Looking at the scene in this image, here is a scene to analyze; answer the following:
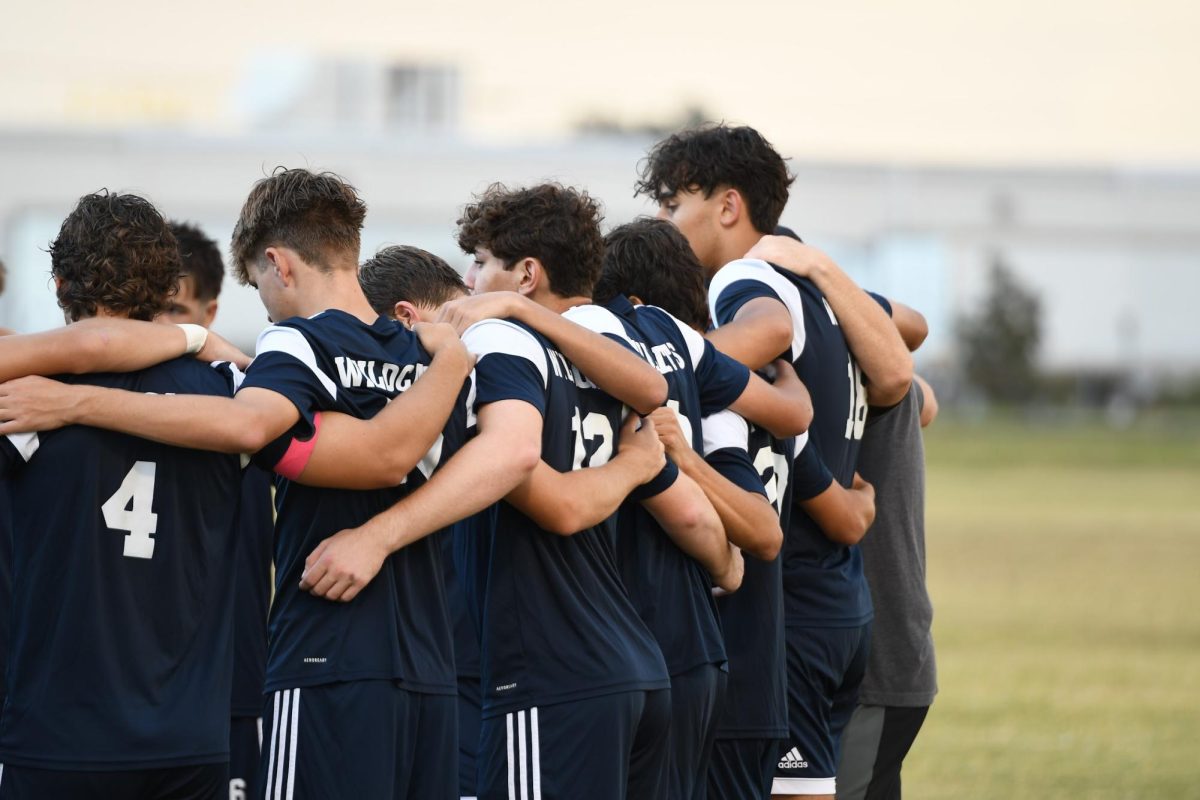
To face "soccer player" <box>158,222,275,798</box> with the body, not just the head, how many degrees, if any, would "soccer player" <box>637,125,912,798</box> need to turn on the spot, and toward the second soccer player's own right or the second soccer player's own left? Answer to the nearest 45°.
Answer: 0° — they already face them

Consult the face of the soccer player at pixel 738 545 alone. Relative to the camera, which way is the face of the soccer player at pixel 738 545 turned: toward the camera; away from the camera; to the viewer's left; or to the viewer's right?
away from the camera

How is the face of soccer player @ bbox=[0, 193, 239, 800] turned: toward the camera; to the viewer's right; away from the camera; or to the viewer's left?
away from the camera

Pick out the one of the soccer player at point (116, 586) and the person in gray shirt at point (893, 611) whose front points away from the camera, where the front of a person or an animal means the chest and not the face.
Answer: the soccer player at point (116, 586)

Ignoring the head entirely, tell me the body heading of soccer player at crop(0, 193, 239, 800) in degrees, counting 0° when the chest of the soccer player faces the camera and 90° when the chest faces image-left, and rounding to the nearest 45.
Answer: approximately 180°

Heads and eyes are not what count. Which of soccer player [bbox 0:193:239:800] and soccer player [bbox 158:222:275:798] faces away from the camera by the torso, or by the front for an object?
soccer player [bbox 0:193:239:800]

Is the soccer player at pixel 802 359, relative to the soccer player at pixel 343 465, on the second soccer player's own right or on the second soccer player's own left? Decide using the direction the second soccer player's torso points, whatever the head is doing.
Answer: on the second soccer player's own right

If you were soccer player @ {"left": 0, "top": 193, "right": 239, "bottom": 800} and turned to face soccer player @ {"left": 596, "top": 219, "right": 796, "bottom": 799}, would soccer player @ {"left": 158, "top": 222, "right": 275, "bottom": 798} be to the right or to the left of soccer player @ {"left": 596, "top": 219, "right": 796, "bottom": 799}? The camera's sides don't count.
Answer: left

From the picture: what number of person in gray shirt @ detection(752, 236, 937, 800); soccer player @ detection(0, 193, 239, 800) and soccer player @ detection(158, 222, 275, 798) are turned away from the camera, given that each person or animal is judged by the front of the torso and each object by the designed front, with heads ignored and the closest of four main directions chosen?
1

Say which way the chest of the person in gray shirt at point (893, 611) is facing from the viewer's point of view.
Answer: to the viewer's left
